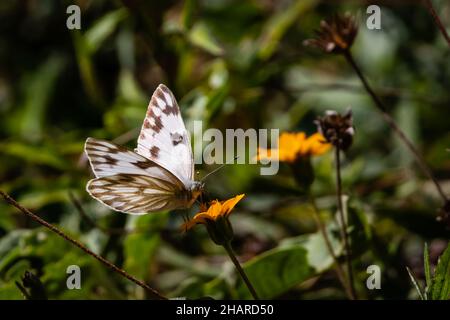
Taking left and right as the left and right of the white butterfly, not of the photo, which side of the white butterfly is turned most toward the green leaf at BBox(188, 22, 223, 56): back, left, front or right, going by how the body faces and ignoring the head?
left

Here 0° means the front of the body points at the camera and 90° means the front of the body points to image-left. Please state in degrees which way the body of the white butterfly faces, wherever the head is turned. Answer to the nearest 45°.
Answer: approximately 270°

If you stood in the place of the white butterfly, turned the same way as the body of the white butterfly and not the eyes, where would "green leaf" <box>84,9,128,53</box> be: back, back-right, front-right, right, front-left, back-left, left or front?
left

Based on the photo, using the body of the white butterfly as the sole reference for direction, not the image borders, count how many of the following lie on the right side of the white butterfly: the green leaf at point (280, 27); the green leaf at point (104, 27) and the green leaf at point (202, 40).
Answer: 0

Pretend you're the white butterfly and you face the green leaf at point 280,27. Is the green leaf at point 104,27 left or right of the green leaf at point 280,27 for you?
left

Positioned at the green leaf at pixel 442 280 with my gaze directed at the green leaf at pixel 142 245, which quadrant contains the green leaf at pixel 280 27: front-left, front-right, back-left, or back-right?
front-right
